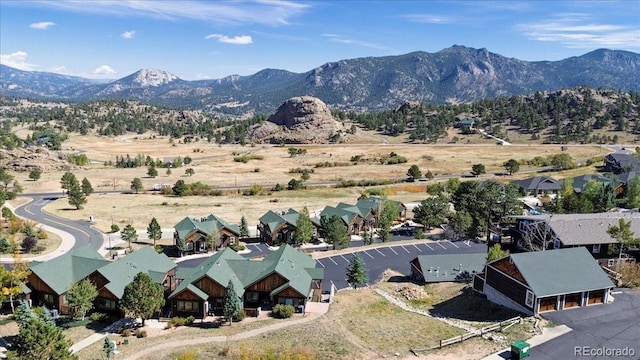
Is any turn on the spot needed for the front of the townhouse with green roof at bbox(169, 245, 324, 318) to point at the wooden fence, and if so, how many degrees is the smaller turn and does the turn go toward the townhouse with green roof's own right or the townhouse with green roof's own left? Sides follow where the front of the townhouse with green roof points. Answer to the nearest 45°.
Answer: approximately 45° to the townhouse with green roof's own left

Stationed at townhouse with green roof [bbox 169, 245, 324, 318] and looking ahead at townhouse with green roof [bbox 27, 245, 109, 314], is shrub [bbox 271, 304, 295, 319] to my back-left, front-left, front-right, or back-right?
back-left

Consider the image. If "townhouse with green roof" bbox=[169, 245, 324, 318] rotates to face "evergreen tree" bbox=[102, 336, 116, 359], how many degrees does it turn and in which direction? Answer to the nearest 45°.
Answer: approximately 45° to its right

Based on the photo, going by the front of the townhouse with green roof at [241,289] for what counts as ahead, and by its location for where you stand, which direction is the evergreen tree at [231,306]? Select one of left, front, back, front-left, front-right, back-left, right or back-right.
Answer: front

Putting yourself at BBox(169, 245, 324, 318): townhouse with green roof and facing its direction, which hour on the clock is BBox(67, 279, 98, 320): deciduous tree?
The deciduous tree is roughly at 3 o'clock from the townhouse with green roof.

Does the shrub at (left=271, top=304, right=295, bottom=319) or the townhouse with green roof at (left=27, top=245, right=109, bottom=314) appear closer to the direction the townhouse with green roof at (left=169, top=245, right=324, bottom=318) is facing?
the shrub

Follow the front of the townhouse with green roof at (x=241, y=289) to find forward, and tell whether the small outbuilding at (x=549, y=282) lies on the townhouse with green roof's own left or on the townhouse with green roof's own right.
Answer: on the townhouse with green roof's own left

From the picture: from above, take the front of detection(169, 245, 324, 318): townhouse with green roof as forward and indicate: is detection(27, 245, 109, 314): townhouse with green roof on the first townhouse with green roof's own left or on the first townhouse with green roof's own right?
on the first townhouse with green roof's own right

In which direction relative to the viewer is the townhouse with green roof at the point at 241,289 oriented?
toward the camera
